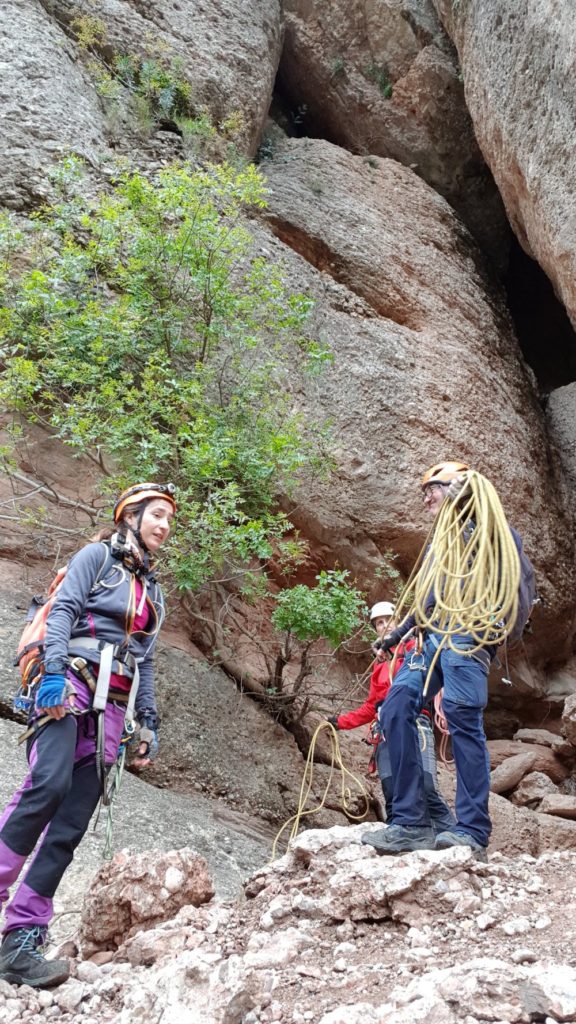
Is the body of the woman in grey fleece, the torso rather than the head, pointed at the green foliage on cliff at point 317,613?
no

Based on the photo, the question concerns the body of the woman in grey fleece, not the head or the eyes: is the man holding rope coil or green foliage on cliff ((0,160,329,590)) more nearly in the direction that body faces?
the man holding rope coil

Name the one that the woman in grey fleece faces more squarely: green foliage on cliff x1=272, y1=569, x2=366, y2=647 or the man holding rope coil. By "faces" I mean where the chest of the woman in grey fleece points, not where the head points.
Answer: the man holding rope coil

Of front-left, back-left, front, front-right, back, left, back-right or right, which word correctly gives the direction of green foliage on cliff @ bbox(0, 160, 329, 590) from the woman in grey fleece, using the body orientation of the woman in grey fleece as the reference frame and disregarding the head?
back-left

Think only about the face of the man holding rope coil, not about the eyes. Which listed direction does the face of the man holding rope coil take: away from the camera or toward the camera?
toward the camera

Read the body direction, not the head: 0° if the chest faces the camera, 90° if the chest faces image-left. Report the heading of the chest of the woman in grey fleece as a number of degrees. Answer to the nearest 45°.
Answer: approximately 315°
